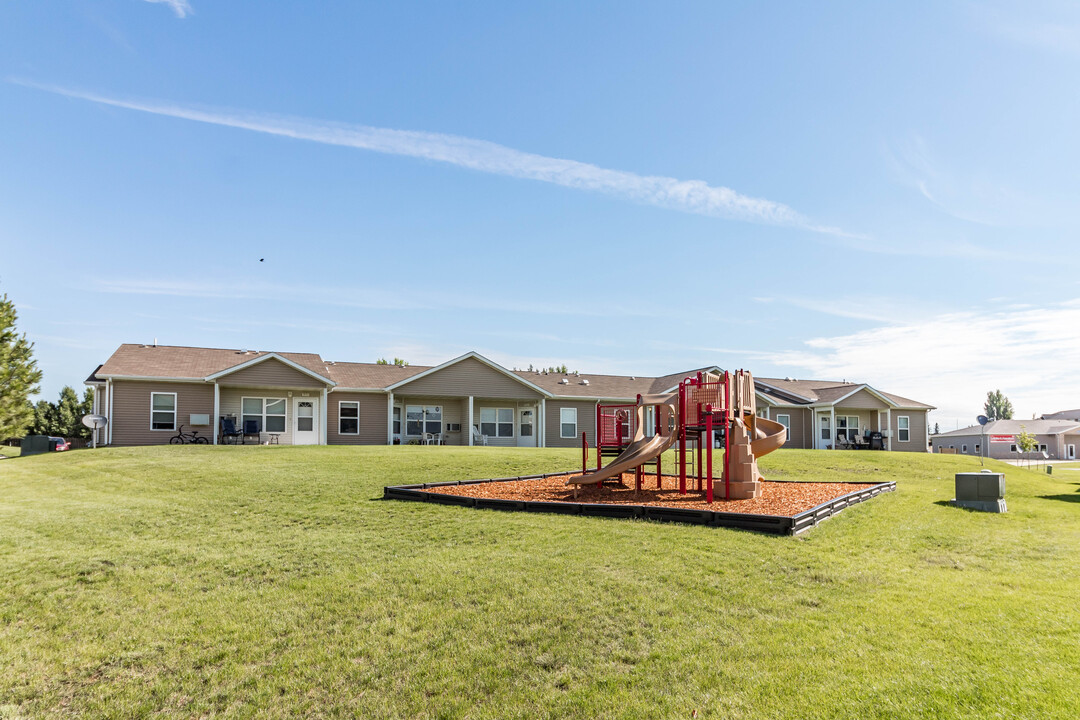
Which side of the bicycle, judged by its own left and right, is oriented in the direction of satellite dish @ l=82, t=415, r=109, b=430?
front

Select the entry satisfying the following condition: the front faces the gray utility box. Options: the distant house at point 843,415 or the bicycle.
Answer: the distant house

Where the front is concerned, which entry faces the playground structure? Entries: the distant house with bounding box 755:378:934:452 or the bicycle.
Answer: the distant house

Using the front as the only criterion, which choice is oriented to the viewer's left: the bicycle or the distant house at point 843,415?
the bicycle

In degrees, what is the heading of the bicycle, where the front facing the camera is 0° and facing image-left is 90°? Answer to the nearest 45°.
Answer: approximately 90°

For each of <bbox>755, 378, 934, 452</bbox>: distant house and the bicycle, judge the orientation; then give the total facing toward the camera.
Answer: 1

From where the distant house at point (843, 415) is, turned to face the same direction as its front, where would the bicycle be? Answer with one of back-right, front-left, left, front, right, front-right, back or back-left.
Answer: front-right

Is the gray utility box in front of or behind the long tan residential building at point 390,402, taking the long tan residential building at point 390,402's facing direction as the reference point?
in front

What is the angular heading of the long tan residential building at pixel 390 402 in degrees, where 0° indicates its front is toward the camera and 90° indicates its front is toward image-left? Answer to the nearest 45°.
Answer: approximately 0°

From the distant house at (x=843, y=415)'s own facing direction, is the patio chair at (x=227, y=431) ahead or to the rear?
ahead

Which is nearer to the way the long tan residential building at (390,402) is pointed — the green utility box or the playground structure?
the playground structure
